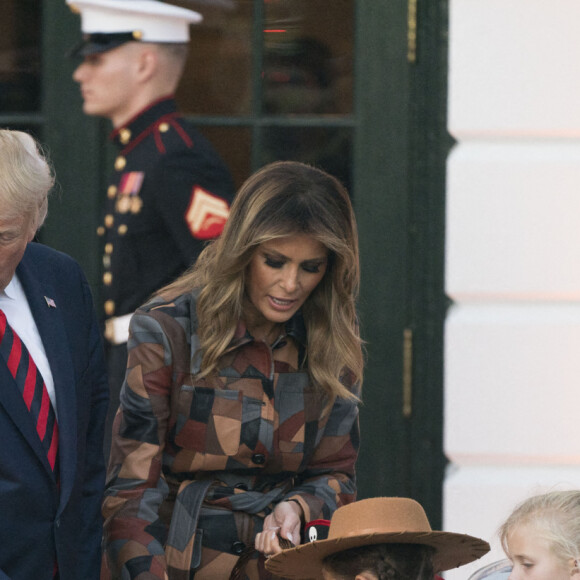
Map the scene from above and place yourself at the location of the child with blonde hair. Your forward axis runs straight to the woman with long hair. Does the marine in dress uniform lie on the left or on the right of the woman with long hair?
right

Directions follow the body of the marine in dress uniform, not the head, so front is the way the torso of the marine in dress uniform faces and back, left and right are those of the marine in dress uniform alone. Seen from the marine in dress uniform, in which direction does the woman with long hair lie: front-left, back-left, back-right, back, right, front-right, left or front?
left

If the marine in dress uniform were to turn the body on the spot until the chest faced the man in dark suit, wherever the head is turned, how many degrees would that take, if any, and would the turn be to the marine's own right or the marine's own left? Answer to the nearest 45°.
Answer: approximately 90° to the marine's own left

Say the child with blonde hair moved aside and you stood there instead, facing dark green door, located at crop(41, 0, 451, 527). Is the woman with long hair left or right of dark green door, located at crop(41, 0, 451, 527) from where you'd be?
left

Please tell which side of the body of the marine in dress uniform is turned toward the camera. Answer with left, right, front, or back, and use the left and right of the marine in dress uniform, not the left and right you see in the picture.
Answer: left
